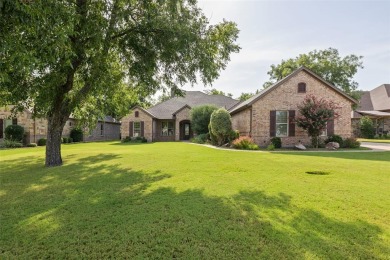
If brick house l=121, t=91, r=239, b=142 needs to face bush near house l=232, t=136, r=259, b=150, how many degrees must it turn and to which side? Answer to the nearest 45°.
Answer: approximately 45° to its left

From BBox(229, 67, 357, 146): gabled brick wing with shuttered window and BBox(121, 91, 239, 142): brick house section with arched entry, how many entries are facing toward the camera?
2

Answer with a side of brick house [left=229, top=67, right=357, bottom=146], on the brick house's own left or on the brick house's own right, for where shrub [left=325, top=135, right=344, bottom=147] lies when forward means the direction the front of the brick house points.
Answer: on the brick house's own left

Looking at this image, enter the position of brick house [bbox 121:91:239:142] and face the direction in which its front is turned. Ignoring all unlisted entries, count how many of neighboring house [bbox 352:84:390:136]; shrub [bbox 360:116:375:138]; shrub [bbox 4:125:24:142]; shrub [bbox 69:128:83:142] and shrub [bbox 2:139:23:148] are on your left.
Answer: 2

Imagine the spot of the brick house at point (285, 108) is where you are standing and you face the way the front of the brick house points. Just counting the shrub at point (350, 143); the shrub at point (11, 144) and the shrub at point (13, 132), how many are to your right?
2

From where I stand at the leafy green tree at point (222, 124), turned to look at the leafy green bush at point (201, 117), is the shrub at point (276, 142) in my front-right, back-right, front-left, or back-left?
back-right

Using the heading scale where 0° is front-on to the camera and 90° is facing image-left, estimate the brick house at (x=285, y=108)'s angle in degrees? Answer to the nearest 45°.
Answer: approximately 0°

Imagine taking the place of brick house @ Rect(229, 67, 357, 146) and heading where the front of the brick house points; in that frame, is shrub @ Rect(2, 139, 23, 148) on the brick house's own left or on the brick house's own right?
on the brick house's own right

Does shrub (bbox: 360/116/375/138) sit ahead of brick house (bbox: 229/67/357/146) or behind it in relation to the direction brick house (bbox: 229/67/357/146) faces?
behind
